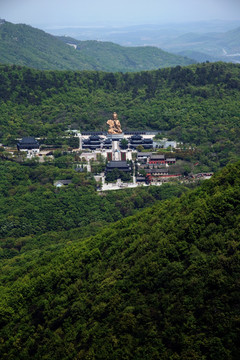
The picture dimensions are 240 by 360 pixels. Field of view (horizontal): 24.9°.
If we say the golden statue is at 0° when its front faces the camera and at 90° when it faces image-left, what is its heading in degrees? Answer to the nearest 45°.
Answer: approximately 0°
